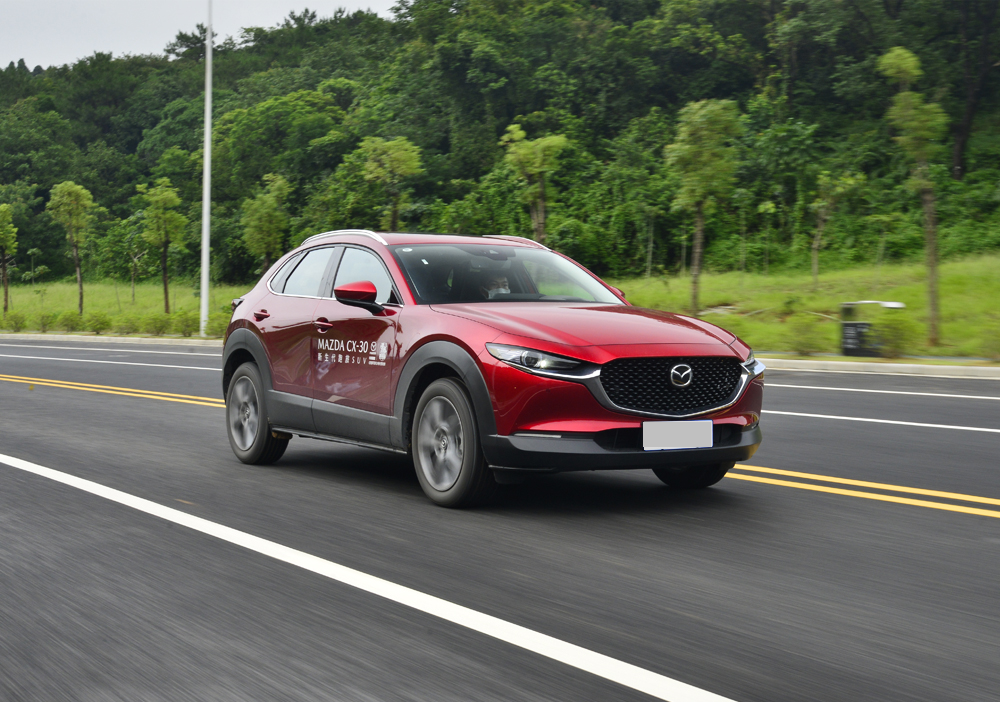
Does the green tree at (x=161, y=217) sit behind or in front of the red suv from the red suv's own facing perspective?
behind

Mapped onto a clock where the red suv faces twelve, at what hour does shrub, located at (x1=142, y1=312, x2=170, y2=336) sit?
The shrub is roughly at 7 o'clock from the red suv.

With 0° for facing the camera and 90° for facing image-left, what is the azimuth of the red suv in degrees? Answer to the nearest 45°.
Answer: approximately 315°

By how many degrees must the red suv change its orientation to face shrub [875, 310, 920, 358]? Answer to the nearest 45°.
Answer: approximately 90° to its left

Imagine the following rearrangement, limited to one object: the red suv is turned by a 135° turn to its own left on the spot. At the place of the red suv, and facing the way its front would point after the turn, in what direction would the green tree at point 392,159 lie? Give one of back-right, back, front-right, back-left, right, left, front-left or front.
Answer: front

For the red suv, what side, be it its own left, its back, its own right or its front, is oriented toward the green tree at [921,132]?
left

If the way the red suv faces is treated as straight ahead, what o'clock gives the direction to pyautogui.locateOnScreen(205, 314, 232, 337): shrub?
The shrub is roughly at 7 o'clock from the red suv.

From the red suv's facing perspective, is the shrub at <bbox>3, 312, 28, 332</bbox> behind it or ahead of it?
behind

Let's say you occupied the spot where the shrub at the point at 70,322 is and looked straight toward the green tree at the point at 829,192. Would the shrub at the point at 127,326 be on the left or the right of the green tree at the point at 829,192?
right

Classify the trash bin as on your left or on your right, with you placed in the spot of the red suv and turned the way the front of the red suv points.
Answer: on your left

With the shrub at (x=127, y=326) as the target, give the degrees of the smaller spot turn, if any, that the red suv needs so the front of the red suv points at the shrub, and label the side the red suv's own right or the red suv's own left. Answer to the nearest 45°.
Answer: approximately 135° to the red suv's own left
